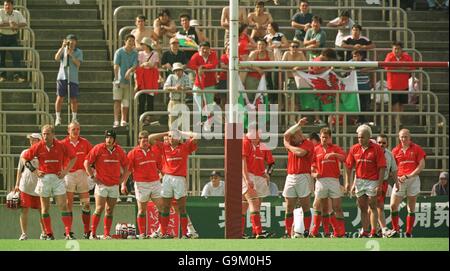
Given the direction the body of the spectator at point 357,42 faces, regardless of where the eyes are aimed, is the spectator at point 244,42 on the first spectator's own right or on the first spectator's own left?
on the first spectator's own right

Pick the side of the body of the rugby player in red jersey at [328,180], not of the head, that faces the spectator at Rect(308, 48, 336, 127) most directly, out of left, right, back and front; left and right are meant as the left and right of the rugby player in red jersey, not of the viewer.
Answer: back

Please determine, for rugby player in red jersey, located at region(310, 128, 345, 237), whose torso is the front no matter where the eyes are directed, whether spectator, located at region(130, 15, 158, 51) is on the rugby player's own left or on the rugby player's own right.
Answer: on the rugby player's own right

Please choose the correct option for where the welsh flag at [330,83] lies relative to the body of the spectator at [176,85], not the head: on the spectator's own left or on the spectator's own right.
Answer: on the spectator's own left

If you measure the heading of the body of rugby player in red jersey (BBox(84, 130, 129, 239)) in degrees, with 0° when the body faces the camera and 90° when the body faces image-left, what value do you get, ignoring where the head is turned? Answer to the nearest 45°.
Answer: approximately 0°

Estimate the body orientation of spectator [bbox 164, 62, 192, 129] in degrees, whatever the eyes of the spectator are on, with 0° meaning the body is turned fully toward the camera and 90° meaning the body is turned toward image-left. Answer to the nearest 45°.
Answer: approximately 0°
